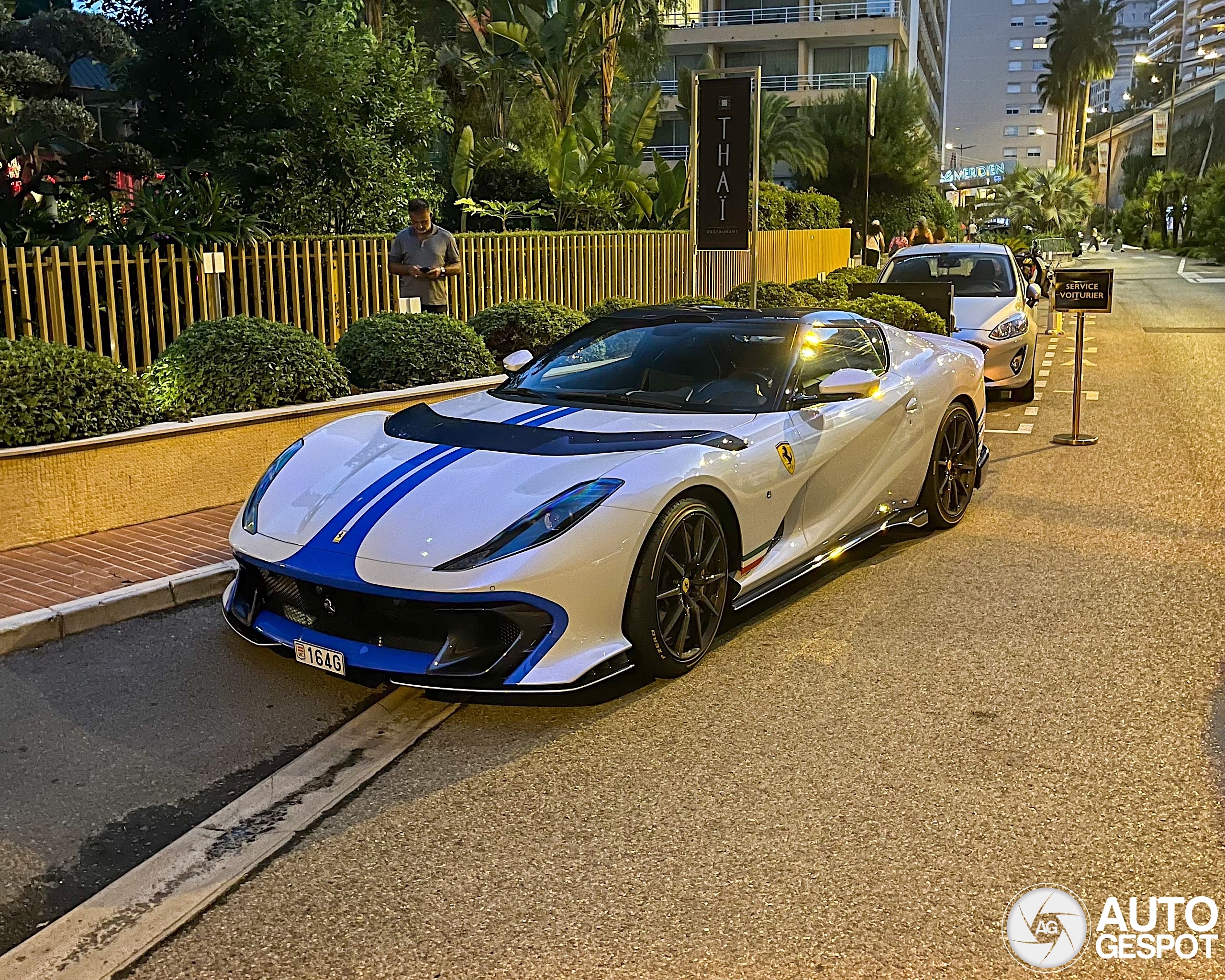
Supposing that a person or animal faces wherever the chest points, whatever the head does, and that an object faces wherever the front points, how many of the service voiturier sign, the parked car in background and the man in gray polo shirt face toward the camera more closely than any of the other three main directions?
3

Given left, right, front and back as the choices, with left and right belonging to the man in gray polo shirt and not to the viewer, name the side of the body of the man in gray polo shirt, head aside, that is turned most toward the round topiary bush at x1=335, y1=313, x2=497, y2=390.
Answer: front

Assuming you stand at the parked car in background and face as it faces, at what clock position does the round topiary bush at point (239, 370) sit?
The round topiary bush is roughly at 1 o'clock from the parked car in background.

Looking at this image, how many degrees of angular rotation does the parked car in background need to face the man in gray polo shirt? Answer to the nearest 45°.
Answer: approximately 45° to its right

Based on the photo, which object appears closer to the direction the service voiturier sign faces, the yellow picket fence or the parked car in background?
the yellow picket fence

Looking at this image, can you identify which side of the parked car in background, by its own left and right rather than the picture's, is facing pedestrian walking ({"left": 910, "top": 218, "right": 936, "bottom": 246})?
back

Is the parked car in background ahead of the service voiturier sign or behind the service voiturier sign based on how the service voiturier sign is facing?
behind

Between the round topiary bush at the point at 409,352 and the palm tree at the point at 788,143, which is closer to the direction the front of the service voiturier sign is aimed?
the round topiary bush

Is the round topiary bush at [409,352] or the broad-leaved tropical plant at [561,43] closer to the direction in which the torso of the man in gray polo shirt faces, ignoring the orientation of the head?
the round topiary bush

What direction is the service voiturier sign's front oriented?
toward the camera

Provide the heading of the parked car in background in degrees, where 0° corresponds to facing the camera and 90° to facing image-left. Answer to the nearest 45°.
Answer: approximately 0°

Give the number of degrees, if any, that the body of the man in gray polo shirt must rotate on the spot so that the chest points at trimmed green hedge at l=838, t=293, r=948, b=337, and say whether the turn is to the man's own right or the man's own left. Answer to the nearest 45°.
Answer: approximately 90° to the man's own left

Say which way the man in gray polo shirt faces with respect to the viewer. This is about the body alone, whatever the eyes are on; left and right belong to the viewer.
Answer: facing the viewer

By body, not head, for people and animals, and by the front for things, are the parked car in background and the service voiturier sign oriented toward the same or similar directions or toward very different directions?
same or similar directions

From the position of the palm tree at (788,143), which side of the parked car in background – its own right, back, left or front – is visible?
back

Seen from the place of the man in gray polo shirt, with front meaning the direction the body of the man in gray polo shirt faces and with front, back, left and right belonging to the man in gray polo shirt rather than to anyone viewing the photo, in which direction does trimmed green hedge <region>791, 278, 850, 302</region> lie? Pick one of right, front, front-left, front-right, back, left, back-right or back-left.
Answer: back-left
